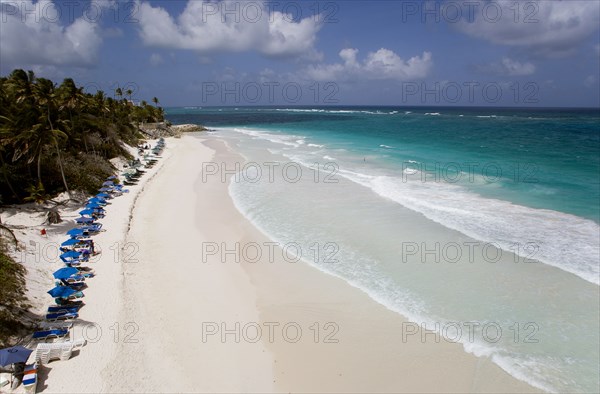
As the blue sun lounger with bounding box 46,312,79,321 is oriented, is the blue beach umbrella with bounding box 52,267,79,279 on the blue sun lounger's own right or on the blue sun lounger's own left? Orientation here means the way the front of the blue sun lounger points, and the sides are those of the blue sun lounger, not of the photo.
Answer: on the blue sun lounger's own left

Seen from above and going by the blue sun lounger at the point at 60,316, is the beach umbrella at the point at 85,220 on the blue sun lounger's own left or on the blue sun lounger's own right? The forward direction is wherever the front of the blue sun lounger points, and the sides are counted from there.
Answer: on the blue sun lounger's own left

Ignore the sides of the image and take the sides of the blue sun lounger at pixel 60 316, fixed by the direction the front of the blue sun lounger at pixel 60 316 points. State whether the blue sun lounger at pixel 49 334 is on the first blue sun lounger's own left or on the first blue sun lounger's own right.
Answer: on the first blue sun lounger's own right

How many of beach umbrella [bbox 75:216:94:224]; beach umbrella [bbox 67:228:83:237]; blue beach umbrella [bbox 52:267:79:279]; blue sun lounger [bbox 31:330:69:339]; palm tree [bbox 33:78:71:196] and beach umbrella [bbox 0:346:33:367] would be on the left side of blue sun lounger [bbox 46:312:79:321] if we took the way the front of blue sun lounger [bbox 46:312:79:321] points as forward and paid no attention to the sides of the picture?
4

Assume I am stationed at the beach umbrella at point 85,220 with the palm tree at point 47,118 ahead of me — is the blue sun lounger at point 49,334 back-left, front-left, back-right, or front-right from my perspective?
back-left

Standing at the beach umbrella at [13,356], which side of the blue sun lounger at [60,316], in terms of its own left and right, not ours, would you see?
right

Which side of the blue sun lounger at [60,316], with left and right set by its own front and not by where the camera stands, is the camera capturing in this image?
right

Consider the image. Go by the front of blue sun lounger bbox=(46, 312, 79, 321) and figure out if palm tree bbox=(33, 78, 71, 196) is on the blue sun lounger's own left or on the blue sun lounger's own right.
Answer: on the blue sun lounger's own left

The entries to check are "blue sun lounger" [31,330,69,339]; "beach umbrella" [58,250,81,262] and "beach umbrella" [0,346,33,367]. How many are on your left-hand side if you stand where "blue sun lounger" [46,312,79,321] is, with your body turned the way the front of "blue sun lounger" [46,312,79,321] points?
1
